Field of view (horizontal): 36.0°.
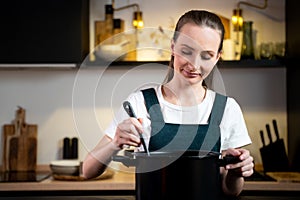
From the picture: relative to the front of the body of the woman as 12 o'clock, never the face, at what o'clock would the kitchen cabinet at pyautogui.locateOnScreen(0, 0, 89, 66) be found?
The kitchen cabinet is roughly at 5 o'clock from the woman.

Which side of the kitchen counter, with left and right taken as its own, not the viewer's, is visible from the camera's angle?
front

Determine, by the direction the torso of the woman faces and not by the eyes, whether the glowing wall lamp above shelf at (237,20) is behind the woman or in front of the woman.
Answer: behind

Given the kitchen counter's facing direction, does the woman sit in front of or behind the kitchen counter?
in front

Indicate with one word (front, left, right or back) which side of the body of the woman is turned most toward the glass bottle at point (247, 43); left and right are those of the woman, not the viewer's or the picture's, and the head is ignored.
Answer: back

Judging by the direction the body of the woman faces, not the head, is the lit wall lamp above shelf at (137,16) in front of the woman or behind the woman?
behind

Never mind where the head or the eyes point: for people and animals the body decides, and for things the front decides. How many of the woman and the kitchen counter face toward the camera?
2

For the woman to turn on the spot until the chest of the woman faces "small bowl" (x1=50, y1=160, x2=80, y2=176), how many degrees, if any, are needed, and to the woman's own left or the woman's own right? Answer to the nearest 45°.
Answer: approximately 135° to the woman's own right
